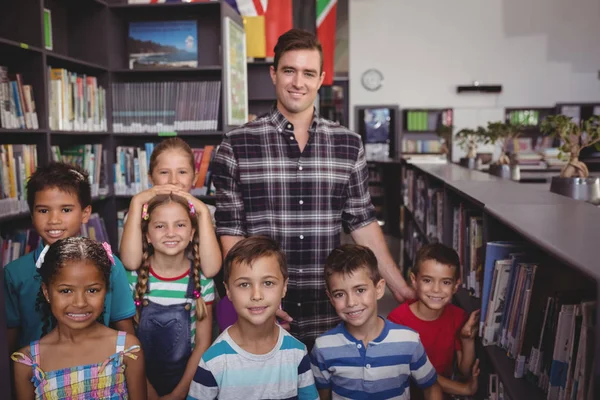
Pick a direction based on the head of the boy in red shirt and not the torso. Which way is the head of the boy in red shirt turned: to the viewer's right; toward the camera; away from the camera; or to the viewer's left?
toward the camera

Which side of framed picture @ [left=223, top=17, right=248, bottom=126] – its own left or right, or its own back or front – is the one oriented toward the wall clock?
left

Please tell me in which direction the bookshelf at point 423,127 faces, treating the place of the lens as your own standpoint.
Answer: facing the viewer

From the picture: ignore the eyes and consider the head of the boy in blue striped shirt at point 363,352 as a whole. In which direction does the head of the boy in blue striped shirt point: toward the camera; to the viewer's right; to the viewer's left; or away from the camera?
toward the camera

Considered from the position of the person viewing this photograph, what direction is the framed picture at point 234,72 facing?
facing to the right of the viewer

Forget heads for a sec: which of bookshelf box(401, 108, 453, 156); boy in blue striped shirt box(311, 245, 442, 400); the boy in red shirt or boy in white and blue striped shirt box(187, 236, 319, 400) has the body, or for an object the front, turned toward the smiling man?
the bookshelf

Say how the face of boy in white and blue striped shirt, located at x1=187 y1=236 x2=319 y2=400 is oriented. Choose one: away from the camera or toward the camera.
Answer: toward the camera

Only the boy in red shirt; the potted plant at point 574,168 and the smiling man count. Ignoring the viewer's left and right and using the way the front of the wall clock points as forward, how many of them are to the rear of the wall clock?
0

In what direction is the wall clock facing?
toward the camera

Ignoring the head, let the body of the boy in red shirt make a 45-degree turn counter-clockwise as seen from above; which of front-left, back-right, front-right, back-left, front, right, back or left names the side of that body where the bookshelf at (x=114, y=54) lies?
back

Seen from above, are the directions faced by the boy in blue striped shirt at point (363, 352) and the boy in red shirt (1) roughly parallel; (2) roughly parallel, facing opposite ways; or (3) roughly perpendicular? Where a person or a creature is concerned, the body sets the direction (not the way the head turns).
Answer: roughly parallel

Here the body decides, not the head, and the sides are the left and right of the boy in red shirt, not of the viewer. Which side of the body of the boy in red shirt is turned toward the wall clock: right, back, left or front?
back

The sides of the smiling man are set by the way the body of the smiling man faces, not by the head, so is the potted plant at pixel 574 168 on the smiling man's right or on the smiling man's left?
on the smiling man's left

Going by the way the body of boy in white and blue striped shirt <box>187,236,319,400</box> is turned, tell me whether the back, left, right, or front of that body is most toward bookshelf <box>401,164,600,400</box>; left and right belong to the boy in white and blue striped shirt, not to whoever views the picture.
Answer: left

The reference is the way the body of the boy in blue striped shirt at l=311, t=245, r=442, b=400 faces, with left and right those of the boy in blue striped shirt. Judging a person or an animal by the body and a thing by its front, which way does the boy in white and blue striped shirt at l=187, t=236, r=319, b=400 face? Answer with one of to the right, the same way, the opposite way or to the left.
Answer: the same way

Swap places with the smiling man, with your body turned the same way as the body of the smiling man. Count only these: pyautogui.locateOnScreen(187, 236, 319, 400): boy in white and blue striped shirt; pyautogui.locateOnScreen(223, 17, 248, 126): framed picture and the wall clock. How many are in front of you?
1

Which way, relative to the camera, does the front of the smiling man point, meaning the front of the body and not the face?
toward the camera

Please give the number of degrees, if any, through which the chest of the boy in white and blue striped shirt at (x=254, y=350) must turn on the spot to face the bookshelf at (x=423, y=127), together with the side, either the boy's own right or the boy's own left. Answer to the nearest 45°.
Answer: approximately 180°

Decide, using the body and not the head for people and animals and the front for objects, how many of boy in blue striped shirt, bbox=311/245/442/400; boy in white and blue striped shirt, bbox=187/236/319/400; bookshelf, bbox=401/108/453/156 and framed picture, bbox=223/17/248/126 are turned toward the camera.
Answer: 3

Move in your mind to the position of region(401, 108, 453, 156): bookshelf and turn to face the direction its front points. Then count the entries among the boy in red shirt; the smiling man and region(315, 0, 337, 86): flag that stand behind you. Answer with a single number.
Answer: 0
